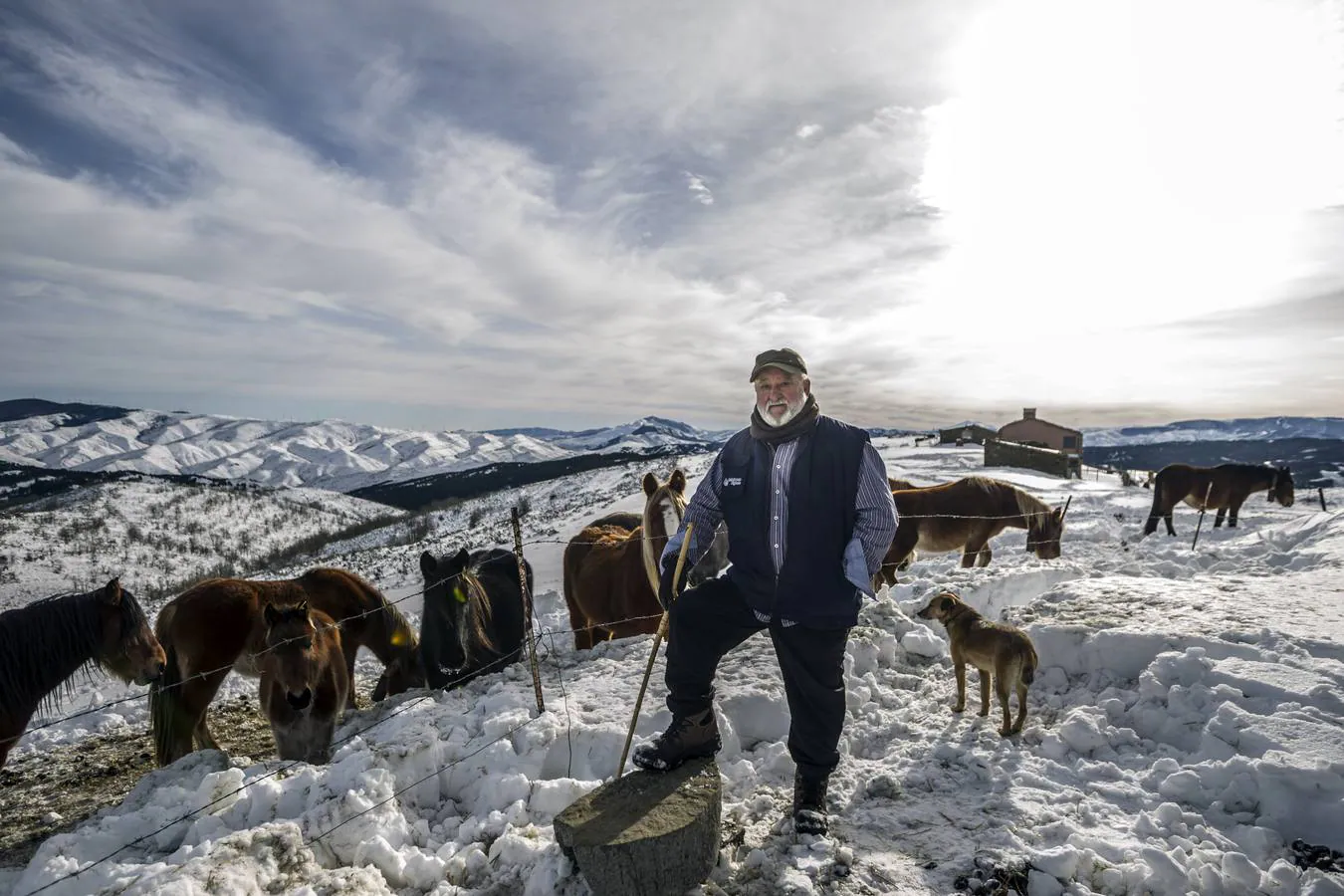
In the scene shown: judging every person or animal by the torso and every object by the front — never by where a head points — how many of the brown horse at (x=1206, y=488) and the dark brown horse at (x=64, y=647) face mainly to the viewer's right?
2

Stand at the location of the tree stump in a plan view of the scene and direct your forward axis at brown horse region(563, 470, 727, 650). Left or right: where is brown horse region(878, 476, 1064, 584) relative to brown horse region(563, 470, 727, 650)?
right

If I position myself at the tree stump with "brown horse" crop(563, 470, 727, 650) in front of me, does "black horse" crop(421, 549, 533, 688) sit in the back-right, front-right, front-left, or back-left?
front-left

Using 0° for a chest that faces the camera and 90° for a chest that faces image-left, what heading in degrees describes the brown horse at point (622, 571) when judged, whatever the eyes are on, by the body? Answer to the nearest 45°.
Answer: approximately 315°

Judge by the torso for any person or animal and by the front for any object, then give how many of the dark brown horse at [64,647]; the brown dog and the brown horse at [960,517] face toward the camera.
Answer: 0

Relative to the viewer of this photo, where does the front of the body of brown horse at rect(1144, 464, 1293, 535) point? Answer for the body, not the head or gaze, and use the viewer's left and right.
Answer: facing to the right of the viewer

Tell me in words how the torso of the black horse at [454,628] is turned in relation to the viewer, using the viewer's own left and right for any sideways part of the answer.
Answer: facing the viewer and to the left of the viewer

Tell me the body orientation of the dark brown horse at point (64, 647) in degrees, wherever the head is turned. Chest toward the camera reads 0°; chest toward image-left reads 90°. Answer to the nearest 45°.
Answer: approximately 270°

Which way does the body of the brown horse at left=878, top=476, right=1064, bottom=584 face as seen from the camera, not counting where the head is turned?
to the viewer's right

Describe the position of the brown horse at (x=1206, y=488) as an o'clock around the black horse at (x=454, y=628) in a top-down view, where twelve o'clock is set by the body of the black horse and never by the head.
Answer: The brown horse is roughly at 7 o'clock from the black horse.

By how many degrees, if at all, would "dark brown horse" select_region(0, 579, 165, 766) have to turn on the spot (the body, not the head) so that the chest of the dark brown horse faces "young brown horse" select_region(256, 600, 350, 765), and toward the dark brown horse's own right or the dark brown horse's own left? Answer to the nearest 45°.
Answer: approximately 45° to the dark brown horse's own right

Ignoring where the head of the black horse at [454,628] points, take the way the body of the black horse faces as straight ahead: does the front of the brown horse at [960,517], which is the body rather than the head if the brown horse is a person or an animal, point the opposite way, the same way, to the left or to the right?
to the left

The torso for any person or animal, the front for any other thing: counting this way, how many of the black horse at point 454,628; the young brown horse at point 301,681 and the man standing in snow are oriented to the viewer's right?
0

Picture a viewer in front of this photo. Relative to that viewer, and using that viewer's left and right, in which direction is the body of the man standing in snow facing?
facing the viewer

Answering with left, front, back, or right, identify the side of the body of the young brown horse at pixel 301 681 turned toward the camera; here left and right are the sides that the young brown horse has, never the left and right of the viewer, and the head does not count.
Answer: front
